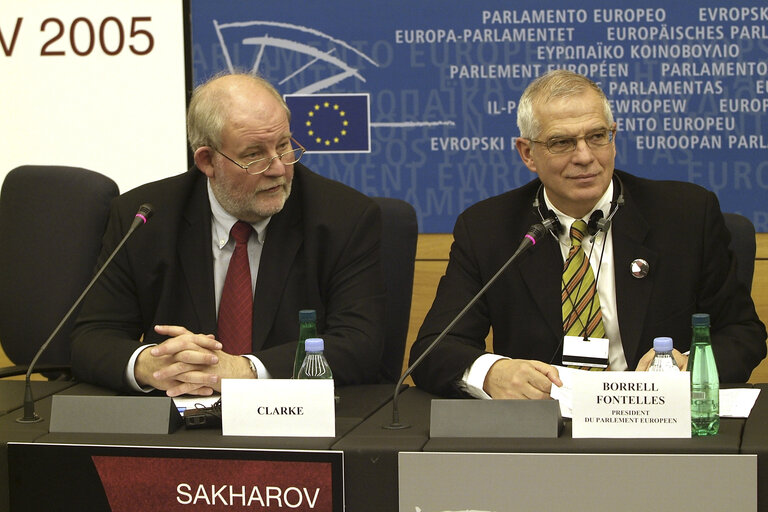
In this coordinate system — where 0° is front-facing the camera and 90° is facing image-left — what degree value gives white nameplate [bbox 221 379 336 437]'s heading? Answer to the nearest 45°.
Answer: approximately 0°

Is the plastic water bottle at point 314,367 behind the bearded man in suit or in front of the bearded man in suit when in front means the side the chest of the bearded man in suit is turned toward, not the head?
in front

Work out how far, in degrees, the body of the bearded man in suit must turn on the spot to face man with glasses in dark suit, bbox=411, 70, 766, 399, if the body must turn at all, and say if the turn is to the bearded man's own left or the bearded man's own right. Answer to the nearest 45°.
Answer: approximately 90° to the bearded man's own left

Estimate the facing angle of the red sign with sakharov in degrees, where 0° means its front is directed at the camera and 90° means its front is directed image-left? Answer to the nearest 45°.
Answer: approximately 0°

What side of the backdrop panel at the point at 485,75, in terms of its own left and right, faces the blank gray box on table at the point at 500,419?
front

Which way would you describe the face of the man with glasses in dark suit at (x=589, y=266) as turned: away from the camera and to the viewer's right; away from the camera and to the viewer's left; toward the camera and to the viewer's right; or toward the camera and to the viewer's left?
toward the camera and to the viewer's right

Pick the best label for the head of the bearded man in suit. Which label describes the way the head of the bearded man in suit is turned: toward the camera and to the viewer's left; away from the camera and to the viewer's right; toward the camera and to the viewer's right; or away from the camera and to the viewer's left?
toward the camera and to the viewer's right
